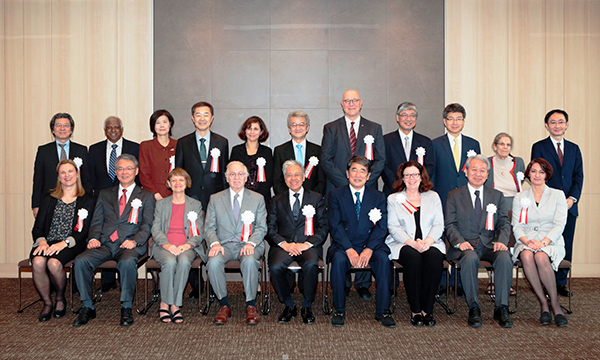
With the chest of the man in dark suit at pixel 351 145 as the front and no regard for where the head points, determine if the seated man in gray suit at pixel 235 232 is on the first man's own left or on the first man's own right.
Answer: on the first man's own right

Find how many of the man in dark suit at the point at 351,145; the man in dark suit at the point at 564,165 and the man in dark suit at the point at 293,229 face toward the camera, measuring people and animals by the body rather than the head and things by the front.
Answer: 3

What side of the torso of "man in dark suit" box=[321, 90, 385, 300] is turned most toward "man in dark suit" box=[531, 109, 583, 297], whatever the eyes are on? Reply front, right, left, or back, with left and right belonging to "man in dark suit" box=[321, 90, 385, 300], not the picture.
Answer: left

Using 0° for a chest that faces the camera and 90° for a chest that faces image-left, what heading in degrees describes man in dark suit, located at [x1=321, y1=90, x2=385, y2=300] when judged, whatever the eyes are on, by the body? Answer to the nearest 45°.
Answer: approximately 0°

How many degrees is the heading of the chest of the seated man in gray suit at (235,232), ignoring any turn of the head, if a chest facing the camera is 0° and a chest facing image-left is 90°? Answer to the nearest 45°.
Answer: approximately 0°

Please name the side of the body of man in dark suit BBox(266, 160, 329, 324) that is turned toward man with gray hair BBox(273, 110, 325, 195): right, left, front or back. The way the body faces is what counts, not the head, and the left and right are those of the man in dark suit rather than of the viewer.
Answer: back

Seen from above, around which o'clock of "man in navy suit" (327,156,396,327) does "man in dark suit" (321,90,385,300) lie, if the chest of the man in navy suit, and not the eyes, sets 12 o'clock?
The man in dark suit is roughly at 6 o'clock from the man in navy suit.
